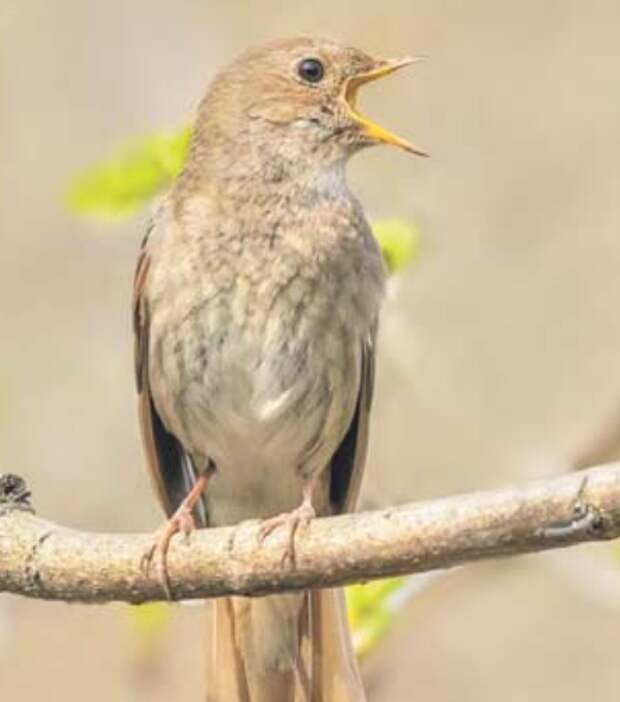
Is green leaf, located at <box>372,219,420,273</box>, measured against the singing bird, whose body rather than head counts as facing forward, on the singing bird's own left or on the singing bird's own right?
on the singing bird's own left

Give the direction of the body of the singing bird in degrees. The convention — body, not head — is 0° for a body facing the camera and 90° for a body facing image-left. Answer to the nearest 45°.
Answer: approximately 0°
